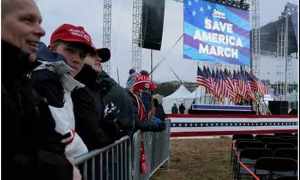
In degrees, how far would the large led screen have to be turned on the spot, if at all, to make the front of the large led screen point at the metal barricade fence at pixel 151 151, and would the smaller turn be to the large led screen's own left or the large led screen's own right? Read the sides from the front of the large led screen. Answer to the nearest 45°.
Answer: approximately 45° to the large led screen's own right

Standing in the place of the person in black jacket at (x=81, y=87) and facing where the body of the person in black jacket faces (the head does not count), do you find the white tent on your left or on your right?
on your left

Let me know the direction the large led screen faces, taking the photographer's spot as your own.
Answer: facing the viewer and to the right of the viewer

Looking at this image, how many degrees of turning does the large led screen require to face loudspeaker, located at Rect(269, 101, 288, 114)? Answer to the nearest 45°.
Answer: approximately 90° to its left

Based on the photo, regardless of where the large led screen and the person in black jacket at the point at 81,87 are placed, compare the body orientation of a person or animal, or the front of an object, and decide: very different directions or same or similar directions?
same or similar directions

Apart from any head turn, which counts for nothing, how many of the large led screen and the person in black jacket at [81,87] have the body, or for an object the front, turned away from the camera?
0

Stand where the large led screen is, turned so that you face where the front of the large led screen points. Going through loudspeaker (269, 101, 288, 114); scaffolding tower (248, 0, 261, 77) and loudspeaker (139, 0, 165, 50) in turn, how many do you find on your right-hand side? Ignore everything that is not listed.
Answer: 1

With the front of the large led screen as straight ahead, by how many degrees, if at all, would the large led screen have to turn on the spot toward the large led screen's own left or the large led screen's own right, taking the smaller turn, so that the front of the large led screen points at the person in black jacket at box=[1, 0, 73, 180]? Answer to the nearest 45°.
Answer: approximately 45° to the large led screen's own right

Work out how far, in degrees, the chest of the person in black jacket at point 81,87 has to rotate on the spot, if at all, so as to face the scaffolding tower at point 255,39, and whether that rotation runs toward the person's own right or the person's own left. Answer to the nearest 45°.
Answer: approximately 90° to the person's own left
